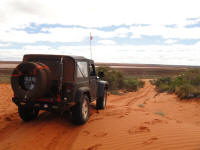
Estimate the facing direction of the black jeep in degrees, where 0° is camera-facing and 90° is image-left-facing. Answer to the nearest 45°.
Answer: approximately 225°
